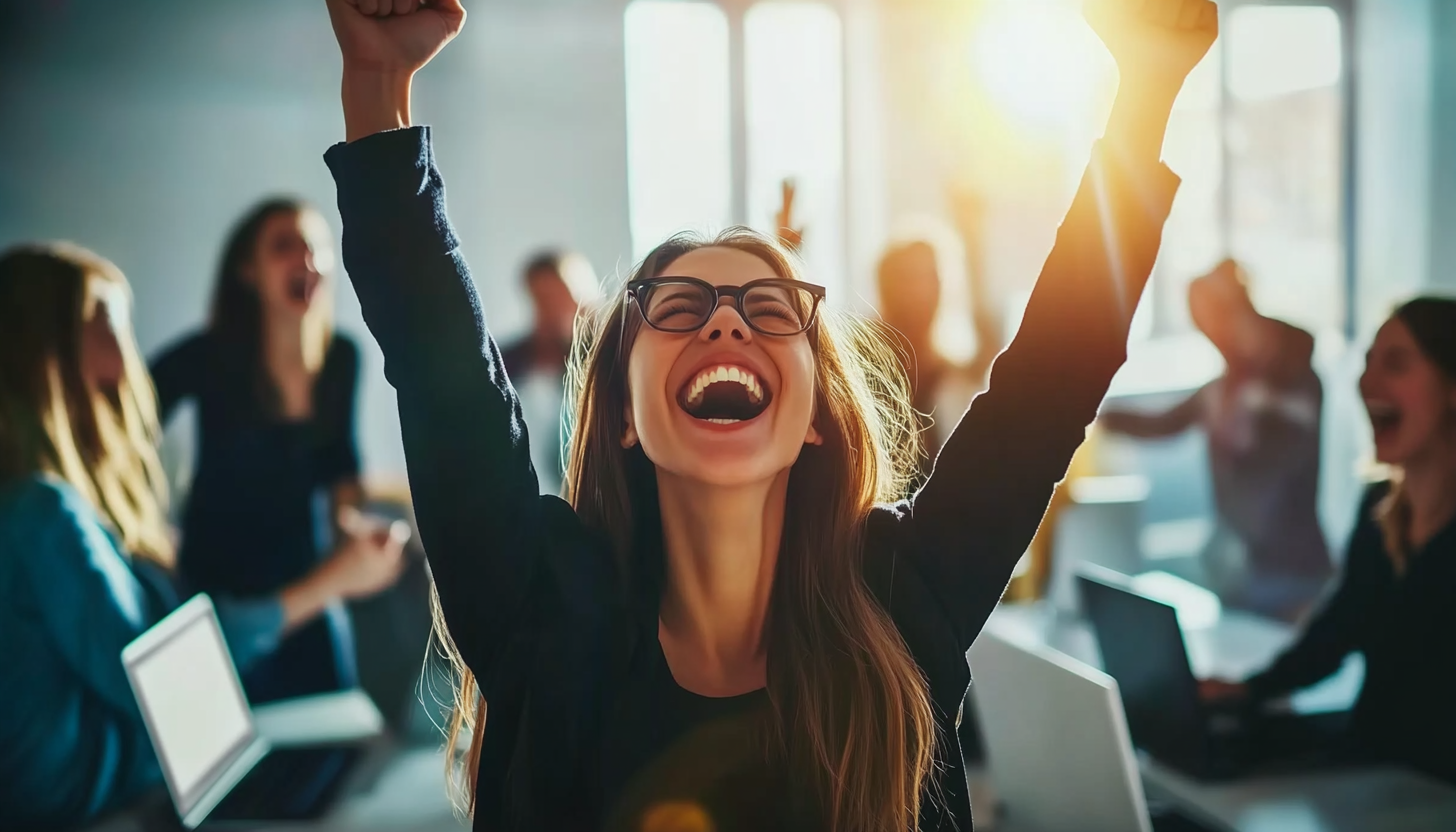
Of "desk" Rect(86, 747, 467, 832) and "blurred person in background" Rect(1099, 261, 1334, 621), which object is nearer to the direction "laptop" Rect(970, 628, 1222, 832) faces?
the blurred person in background

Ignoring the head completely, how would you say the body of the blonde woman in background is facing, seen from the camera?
to the viewer's right

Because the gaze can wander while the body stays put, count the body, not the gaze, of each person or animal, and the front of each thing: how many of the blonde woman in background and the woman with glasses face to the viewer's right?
1

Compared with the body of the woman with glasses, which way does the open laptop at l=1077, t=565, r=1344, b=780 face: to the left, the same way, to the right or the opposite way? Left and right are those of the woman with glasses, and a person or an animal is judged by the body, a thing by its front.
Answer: to the left

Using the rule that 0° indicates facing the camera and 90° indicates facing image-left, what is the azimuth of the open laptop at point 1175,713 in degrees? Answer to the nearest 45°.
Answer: approximately 225°

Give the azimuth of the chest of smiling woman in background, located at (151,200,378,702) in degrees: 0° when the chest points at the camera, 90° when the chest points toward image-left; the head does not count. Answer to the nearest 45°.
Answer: approximately 315°

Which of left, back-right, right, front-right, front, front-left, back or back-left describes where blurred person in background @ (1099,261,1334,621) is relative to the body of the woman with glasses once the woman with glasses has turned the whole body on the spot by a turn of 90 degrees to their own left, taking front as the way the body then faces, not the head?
front-left

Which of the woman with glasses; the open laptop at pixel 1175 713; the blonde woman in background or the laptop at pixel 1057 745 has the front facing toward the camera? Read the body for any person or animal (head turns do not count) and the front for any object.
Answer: the woman with glasses

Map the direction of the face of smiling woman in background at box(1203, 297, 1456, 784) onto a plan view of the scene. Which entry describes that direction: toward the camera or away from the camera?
toward the camera

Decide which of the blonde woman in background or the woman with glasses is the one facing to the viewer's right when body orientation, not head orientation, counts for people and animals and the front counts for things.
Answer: the blonde woman in background

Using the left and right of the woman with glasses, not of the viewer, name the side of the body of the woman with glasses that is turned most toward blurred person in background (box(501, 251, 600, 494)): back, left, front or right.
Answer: back

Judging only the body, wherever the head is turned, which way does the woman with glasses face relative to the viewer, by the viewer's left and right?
facing the viewer
